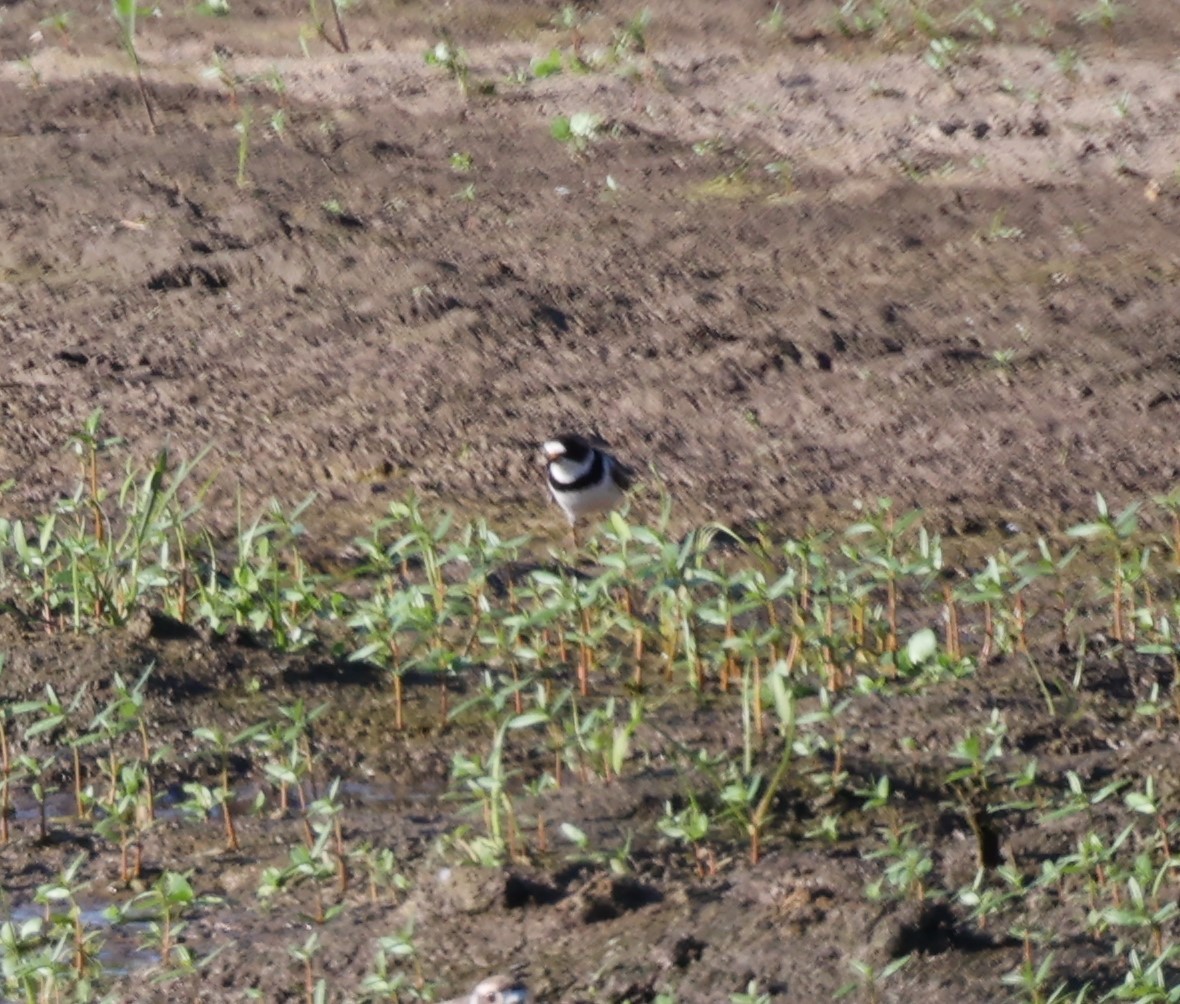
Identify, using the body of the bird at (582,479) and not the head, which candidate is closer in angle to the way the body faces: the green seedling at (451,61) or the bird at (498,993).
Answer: the bird

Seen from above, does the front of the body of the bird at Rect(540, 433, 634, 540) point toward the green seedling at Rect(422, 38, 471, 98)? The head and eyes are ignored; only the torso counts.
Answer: no

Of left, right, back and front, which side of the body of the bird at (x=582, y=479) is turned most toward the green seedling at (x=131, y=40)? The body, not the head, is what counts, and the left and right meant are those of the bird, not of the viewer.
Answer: right

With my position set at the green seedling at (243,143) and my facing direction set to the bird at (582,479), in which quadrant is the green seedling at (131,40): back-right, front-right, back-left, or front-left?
back-right

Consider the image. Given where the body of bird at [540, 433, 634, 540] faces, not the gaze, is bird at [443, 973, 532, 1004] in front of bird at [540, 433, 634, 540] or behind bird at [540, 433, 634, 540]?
in front

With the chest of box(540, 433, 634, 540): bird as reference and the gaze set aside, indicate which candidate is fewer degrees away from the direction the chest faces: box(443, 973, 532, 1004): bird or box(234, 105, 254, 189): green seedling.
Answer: the bird

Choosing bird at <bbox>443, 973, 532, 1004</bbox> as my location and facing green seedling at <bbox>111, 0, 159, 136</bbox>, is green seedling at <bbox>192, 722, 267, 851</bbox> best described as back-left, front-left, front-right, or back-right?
front-left

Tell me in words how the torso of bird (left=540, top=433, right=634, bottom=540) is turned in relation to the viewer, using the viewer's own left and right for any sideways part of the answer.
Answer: facing the viewer and to the left of the viewer

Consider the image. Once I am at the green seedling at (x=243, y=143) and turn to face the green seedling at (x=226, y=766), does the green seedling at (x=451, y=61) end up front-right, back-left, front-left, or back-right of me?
back-left

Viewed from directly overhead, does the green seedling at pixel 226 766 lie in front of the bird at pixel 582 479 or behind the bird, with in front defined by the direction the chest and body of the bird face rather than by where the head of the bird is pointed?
in front

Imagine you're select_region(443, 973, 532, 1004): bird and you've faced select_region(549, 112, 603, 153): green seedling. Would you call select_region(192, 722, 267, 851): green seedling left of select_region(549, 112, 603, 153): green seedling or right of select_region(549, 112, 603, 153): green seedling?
left
